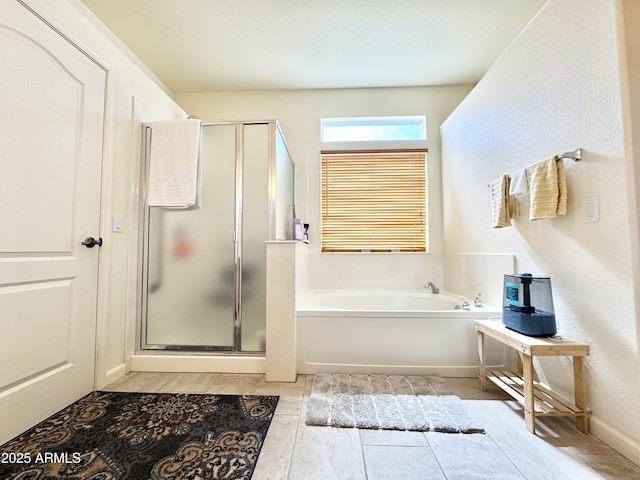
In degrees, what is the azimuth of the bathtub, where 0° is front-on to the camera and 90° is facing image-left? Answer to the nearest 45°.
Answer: approximately 0°

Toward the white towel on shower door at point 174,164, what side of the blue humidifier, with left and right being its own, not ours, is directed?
front

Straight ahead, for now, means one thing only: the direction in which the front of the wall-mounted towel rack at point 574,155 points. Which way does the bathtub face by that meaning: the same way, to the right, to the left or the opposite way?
to the left

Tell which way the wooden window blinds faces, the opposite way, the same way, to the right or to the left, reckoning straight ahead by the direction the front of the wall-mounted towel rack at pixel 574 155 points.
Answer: to the left

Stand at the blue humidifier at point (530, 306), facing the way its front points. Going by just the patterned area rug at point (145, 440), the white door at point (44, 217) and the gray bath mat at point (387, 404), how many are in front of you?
3

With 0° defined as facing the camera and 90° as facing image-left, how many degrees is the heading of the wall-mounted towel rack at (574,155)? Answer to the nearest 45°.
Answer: approximately 45°

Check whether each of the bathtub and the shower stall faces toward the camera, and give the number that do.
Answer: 2

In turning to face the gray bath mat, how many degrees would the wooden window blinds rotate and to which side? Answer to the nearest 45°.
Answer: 0° — it already faces it

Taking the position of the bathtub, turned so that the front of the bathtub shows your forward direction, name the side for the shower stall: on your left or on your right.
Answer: on your right

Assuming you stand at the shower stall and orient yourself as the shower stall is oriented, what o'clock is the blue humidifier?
The blue humidifier is roughly at 10 o'clock from the shower stall.

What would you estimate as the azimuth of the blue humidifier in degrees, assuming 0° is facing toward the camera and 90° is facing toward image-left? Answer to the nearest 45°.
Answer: approximately 45°

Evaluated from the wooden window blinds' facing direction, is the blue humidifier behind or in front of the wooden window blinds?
in front

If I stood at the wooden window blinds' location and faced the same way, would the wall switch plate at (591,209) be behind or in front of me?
in front

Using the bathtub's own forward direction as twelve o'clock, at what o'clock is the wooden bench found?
The wooden bench is roughly at 10 o'clock from the bathtub.
